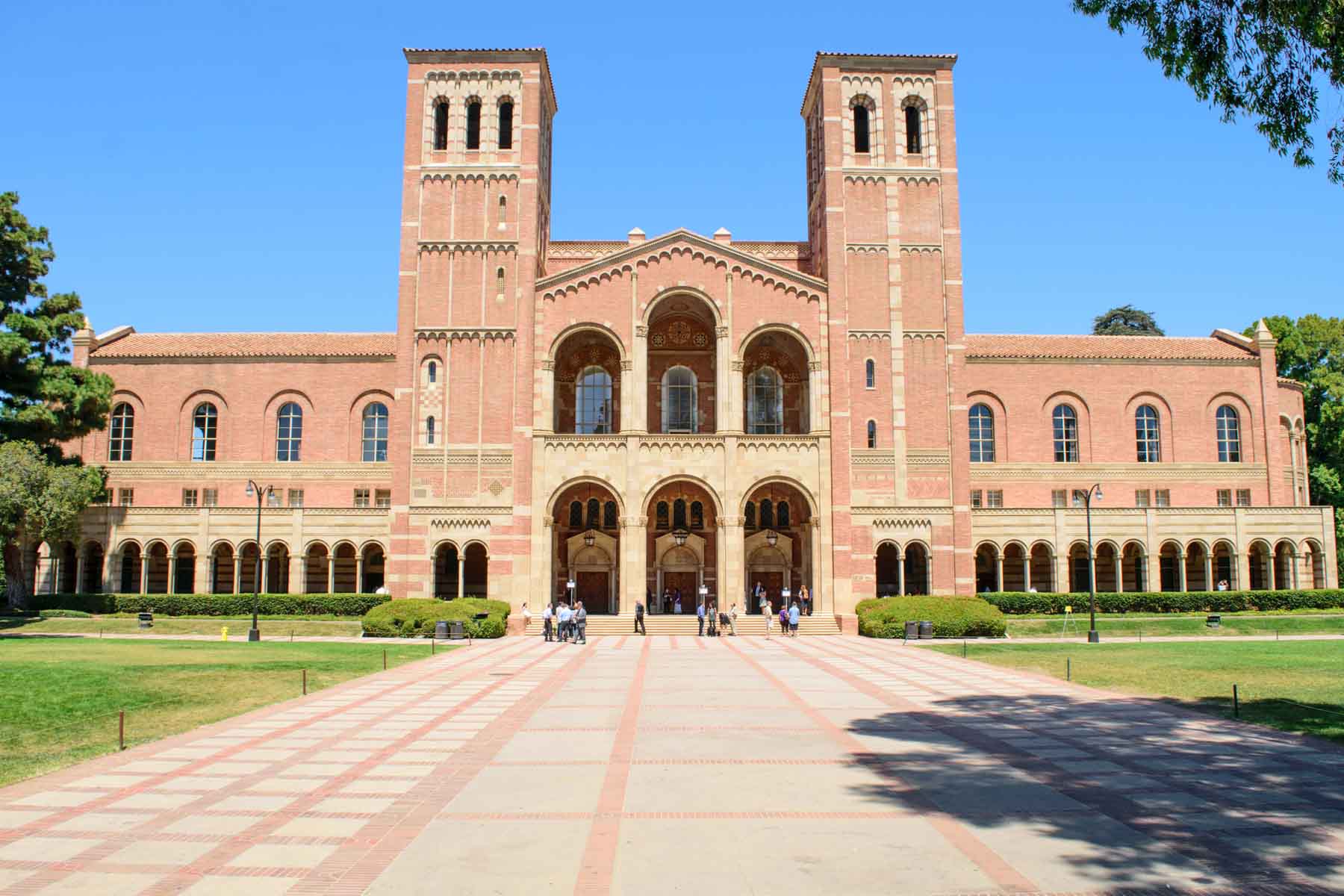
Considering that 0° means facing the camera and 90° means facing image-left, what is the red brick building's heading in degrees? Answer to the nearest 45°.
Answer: approximately 0°

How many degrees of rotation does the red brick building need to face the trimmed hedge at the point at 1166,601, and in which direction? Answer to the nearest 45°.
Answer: approximately 90° to its left

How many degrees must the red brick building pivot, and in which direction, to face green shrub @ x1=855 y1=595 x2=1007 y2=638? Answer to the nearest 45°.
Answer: approximately 45° to its left

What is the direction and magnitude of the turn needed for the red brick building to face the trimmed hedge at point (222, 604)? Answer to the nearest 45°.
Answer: approximately 90° to its right

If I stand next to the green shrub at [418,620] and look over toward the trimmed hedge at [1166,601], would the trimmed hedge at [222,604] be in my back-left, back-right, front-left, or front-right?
back-left
